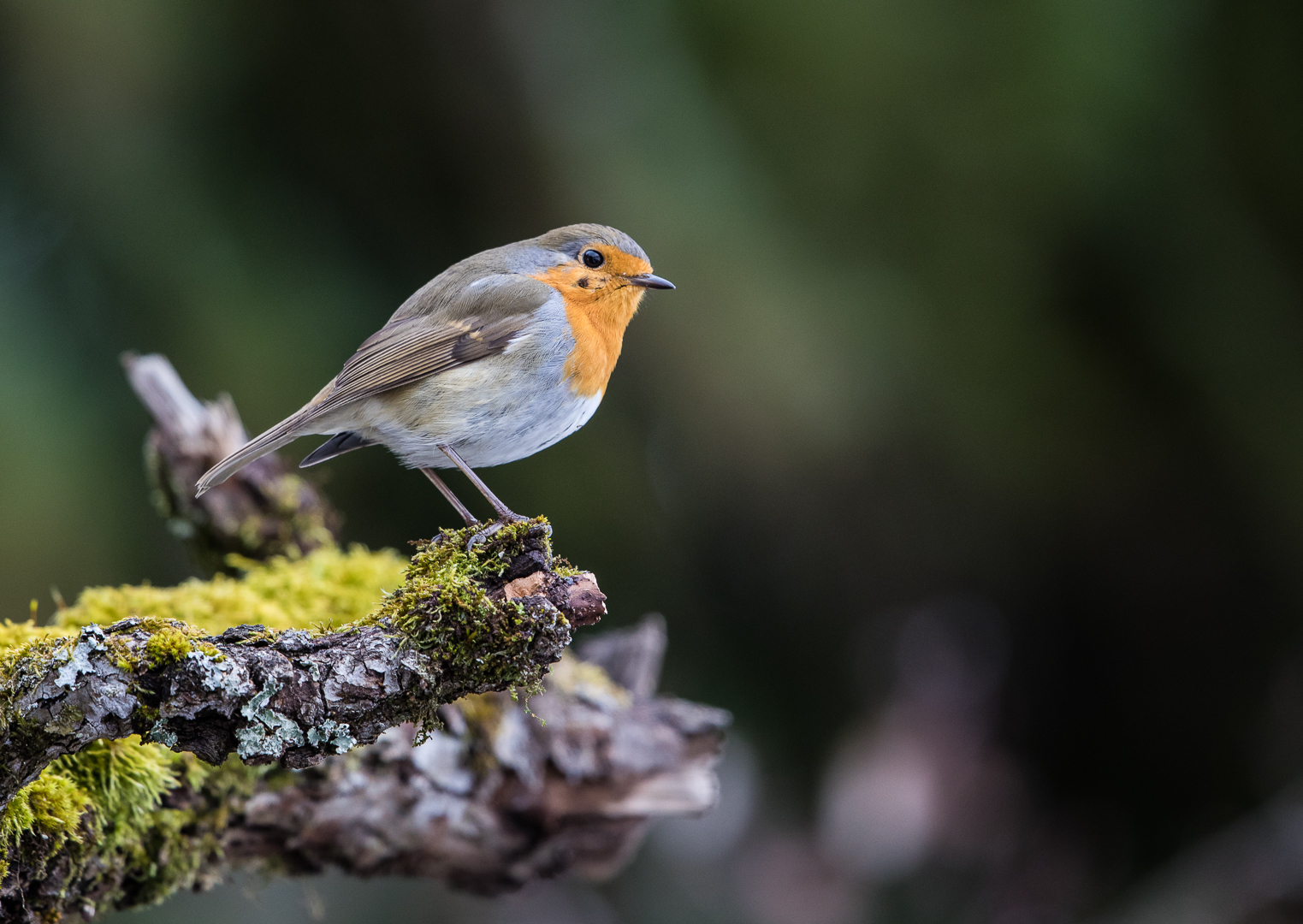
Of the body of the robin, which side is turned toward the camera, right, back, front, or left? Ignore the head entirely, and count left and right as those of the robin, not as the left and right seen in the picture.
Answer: right
